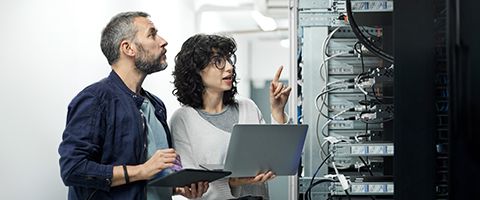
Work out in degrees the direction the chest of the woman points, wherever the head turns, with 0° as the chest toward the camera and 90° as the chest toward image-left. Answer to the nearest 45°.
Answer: approximately 315°

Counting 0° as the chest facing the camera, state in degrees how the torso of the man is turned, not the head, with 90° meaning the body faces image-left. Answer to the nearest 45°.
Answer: approximately 270°

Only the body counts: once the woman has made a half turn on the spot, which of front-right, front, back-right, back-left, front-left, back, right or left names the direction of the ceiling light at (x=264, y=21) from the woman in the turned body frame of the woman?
front-right

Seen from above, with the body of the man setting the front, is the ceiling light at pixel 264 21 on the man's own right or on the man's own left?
on the man's own left
